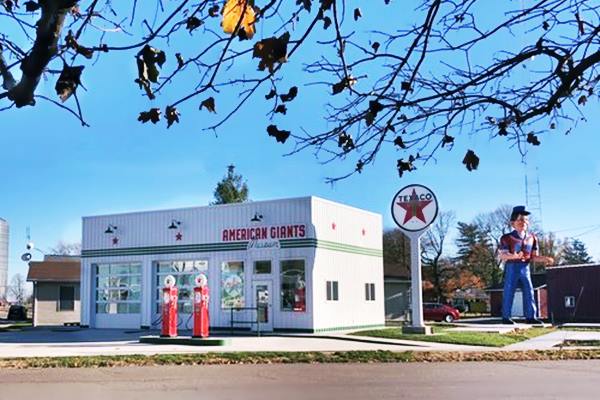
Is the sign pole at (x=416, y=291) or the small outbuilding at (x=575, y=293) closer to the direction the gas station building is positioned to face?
the sign pole

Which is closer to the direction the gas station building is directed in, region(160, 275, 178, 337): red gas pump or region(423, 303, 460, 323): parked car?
the red gas pump

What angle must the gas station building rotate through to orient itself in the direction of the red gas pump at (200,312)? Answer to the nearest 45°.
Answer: approximately 45° to its left

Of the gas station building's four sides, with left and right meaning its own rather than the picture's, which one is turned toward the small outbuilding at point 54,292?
right

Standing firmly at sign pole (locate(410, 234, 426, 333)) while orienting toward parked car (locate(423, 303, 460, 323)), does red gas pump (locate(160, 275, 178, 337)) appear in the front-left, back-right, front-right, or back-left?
back-left

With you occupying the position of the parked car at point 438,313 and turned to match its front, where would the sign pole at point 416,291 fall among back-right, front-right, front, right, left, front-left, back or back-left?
right

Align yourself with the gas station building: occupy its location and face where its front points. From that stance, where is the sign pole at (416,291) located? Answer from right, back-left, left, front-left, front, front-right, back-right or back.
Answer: left

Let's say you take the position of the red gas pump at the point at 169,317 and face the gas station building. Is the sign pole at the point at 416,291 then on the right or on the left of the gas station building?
right

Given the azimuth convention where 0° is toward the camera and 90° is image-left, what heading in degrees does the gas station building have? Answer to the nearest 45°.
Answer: approximately 45°
